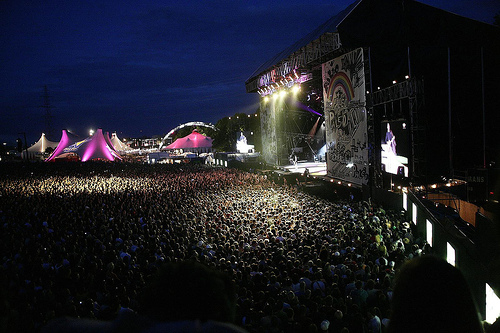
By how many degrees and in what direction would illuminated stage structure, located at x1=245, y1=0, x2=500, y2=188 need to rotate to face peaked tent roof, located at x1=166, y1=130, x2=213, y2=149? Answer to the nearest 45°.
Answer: approximately 90° to its right

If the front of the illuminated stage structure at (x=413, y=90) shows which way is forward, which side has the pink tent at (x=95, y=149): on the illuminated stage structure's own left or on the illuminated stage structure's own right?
on the illuminated stage structure's own right

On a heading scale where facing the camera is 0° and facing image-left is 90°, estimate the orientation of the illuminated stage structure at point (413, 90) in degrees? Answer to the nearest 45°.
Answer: approximately 45°
